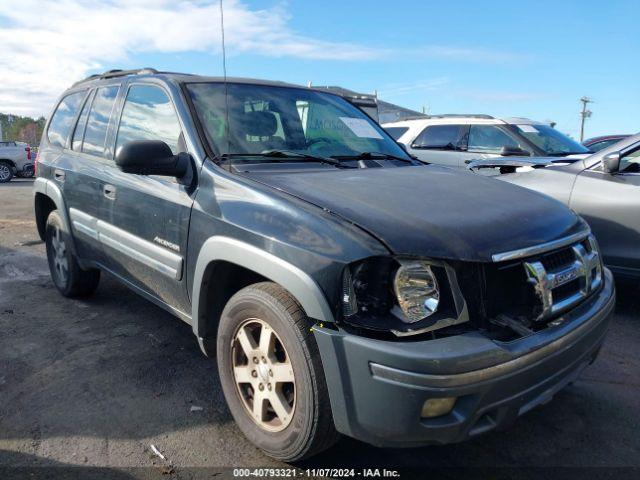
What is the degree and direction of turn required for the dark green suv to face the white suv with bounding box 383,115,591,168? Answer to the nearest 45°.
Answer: approximately 135° to its left

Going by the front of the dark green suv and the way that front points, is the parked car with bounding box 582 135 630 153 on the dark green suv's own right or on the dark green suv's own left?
on the dark green suv's own left

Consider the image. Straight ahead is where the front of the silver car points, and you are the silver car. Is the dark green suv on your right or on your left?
on your left

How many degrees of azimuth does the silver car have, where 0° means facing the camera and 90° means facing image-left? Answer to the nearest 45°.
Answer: approximately 90°

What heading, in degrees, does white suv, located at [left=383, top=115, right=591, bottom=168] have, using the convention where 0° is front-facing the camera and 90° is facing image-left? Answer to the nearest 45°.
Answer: approximately 315°

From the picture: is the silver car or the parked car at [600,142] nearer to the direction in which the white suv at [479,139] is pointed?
the silver car

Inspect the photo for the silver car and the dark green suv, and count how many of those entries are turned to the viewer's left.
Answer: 1

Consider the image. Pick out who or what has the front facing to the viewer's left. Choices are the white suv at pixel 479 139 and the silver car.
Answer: the silver car

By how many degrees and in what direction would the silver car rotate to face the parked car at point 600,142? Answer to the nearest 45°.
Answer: approximately 90° to its right

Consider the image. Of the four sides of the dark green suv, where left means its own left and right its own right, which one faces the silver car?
left
